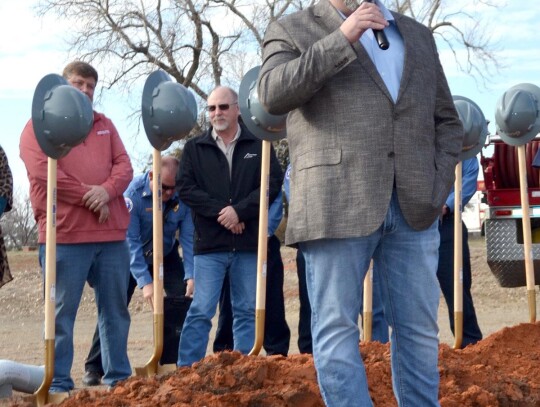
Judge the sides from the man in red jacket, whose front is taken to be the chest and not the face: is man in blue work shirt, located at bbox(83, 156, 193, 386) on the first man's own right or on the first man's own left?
on the first man's own left

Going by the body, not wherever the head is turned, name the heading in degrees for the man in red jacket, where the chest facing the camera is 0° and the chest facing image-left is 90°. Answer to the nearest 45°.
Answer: approximately 315°

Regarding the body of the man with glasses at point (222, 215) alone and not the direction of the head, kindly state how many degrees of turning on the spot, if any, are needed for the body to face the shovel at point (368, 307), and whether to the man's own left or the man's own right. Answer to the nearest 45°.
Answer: approximately 90° to the man's own left
